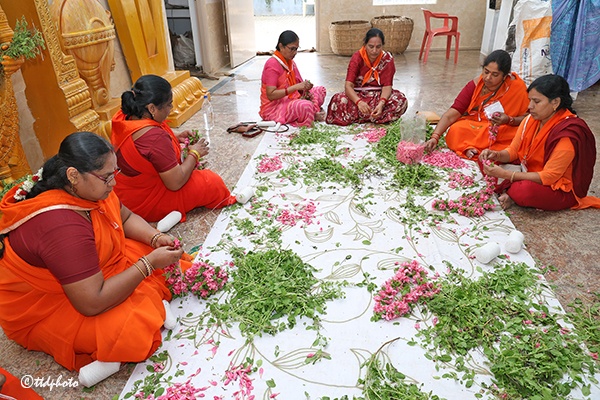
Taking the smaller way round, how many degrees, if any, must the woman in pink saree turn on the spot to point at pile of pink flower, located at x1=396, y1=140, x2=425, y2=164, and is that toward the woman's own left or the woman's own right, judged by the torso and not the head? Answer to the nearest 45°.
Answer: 0° — they already face it

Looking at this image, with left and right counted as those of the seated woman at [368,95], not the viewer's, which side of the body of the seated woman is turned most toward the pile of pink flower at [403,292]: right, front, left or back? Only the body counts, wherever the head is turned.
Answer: front

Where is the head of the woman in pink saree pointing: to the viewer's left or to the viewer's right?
to the viewer's right

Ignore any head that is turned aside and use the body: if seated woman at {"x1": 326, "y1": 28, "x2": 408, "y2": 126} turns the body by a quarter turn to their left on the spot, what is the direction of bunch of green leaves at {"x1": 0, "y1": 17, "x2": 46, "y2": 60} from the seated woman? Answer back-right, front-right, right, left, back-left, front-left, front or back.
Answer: back-right

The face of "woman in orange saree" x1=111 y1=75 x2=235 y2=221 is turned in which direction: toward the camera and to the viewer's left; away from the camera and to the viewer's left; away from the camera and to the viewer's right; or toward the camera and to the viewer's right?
away from the camera and to the viewer's right

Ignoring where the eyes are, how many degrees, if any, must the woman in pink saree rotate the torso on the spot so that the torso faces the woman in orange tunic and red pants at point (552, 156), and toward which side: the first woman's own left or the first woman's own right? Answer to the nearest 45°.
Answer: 0° — they already face them

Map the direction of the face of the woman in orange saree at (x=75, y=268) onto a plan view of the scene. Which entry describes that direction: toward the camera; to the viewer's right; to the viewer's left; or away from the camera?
to the viewer's right

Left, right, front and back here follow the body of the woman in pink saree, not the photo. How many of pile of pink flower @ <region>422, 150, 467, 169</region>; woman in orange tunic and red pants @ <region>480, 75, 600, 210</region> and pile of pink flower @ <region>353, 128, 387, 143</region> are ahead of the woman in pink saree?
3

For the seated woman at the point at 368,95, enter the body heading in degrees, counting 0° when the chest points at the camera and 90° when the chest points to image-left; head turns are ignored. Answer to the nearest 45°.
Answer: approximately 0°

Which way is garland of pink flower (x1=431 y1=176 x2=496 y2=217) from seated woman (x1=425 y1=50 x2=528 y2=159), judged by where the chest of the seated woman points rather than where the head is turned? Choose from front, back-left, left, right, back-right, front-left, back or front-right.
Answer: front-left

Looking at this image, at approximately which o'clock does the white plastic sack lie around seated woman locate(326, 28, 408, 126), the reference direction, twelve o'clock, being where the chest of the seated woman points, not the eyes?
The white plastic sack is roughly at 8 o'clock from the seated woman.

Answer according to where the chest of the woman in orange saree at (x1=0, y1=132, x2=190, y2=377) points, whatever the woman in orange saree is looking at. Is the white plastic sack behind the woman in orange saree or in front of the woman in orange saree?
in front

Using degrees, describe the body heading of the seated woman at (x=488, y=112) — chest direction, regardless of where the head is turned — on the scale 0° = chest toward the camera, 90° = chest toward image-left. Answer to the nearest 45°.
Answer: approximately 45°

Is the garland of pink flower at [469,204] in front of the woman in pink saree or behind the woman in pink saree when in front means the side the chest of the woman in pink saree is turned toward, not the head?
in front

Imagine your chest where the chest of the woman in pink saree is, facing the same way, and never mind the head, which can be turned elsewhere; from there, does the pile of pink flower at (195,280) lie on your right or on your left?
on your right
